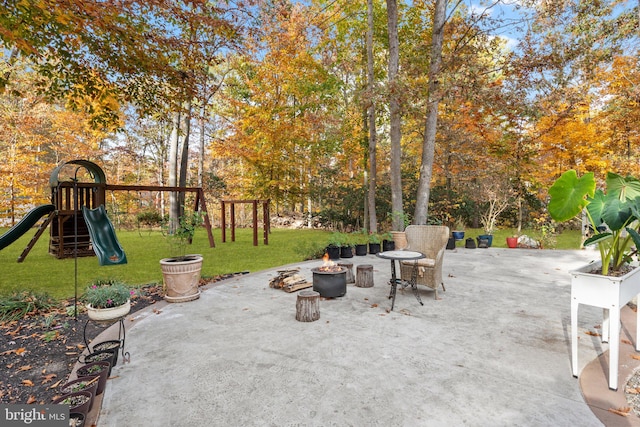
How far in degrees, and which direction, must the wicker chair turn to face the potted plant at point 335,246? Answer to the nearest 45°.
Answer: approximately 90° to its right

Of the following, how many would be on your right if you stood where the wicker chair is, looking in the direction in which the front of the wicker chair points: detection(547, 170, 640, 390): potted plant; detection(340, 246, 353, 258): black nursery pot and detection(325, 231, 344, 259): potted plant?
2

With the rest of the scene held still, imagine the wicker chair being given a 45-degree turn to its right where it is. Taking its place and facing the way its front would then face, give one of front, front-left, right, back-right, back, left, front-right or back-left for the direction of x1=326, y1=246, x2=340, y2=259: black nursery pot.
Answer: front-right

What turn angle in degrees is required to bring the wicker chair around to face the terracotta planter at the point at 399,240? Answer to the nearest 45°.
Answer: approximately 135° to its right

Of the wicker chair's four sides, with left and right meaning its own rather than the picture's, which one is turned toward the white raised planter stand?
left

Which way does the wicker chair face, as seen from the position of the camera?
facing the viewer and to the left of the viewer

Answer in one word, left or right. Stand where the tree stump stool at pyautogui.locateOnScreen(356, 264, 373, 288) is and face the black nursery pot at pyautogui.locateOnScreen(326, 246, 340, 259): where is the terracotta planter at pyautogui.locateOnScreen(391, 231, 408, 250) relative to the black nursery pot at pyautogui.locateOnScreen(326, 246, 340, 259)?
right

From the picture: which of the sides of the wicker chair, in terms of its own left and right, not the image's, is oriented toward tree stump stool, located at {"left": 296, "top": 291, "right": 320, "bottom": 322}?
front

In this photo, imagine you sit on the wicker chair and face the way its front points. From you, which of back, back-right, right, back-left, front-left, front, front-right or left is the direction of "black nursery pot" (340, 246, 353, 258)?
right

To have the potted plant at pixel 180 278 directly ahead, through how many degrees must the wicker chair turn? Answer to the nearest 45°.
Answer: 0° — it already faces it

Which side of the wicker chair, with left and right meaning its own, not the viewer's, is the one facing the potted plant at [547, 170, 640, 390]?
left

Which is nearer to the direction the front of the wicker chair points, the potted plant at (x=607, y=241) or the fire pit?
the fire pit

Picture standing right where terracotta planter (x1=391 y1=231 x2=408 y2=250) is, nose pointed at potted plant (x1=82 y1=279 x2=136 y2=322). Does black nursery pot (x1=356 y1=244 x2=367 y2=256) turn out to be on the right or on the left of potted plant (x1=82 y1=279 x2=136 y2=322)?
right

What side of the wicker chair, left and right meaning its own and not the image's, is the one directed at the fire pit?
front

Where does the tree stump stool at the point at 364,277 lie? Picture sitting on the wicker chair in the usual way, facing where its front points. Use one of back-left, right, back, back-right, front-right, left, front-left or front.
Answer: front-right

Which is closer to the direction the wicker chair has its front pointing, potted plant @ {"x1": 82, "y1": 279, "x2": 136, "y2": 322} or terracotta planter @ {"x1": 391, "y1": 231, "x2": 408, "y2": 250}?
the potted plant
